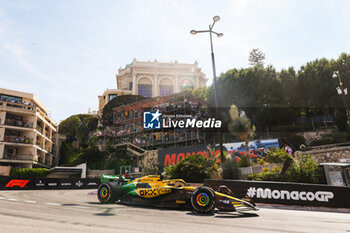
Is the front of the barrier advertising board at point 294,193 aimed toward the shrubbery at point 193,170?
no

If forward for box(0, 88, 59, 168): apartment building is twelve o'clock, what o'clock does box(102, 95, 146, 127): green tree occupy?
The green tree is roughly at 9 o'clock from the apartment building.

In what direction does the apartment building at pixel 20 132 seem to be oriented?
toward the camera

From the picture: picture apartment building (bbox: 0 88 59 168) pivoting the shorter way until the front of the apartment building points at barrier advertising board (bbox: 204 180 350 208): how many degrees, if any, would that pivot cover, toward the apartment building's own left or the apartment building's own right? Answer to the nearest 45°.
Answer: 0° — it already faces it

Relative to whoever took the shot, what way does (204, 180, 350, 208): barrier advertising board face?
facing the viewer

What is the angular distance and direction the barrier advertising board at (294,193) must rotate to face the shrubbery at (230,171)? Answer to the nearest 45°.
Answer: approximately 135° to its right

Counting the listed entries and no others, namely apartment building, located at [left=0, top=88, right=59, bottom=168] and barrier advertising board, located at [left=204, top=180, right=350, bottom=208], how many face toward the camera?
2

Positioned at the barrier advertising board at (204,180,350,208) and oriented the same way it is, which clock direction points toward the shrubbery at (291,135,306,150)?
The shrubbery is roughly at 6 o'clock from the barrier advertising board.

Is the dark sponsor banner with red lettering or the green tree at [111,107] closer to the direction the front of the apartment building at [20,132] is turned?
the dark sponsor banner with red lettering

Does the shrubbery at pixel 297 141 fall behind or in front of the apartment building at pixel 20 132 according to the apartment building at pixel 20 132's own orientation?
in front

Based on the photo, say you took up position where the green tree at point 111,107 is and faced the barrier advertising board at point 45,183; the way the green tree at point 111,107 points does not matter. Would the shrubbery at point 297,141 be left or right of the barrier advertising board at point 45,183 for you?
left

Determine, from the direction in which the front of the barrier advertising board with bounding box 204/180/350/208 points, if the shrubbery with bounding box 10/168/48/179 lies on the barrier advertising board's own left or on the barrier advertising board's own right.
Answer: on the barrier advertising board's own right

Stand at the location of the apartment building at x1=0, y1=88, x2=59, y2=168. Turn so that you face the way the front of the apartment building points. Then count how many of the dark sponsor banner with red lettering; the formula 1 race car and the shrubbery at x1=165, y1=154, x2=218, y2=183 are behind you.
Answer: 0

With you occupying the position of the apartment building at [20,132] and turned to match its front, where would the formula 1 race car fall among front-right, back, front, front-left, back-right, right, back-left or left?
front

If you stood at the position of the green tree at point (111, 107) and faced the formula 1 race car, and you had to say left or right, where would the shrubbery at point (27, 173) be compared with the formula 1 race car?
right

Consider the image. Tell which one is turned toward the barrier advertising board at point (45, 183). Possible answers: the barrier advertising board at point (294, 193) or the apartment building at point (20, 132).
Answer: the apartment building

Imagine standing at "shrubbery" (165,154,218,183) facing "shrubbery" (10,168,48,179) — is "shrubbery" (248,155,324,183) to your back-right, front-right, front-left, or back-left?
back-right

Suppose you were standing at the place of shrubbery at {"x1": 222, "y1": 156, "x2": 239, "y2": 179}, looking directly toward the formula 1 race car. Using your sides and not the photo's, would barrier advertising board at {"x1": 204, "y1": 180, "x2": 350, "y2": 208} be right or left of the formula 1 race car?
left

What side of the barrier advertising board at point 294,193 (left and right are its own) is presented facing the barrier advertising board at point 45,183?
right

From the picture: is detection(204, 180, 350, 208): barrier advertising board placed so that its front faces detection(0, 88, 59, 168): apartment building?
no
